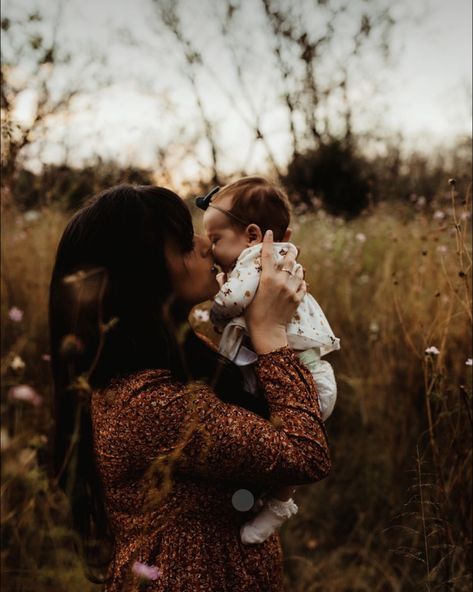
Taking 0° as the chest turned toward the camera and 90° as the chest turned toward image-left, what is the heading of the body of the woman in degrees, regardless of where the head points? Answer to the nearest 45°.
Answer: approximately 270°

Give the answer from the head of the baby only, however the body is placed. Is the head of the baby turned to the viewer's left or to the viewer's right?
to the viewer's left

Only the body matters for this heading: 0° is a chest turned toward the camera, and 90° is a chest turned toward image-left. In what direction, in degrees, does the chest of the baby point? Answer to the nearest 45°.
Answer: approximately 90°

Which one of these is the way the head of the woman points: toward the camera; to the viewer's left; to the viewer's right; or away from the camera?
to the viewer's right
